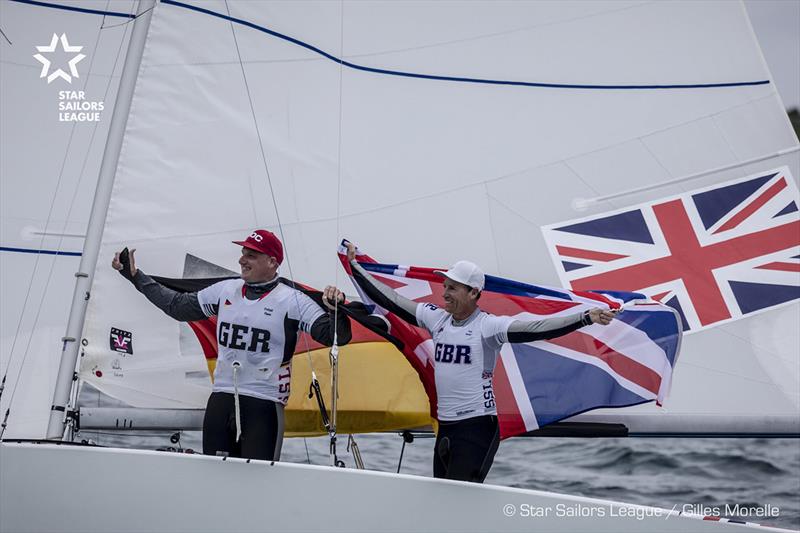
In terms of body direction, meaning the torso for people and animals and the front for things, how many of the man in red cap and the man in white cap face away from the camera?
0

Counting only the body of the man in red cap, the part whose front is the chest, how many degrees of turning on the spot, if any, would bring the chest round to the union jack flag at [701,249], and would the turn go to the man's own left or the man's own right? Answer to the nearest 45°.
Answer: approximately 135° to the man's own left

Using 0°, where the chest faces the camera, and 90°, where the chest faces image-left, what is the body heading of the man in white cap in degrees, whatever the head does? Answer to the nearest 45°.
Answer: approximately 45°

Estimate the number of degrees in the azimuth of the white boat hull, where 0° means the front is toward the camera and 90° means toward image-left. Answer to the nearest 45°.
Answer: approximately 90°

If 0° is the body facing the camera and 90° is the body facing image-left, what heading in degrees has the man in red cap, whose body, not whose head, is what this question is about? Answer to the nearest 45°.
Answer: approximately 45°

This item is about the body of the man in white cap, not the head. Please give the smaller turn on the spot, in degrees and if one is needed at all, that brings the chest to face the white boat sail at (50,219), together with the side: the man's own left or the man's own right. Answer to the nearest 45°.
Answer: approximately 45° to the man's own right

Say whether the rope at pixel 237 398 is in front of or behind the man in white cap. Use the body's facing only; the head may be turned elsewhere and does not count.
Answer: in front
